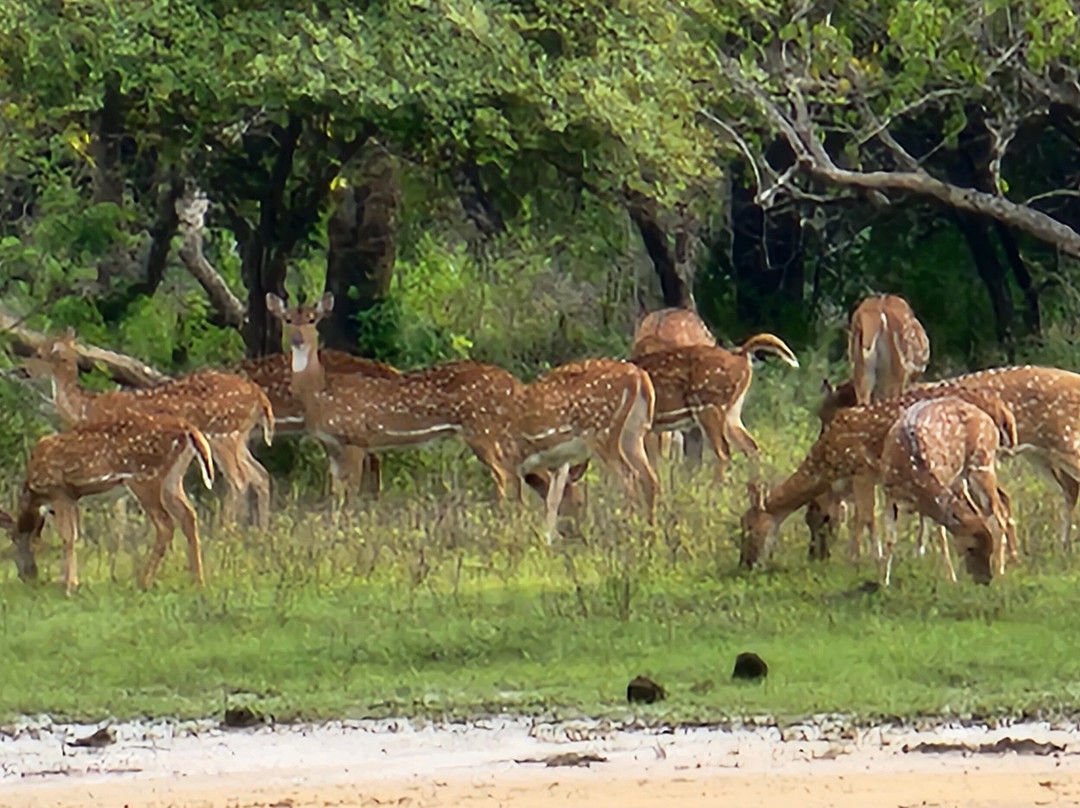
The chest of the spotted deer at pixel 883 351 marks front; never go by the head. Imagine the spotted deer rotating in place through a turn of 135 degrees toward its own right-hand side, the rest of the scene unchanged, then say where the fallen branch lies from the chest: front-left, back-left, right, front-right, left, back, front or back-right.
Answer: back-right

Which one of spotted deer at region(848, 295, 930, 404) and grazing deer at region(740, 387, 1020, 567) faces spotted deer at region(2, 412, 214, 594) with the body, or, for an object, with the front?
the grazing deer

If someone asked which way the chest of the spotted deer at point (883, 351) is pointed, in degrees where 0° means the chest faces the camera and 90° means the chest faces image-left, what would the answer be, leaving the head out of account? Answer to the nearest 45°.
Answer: approximately 180°

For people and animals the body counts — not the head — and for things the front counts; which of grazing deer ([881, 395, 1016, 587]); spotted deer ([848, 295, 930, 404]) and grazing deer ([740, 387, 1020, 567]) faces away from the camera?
the spotted deer

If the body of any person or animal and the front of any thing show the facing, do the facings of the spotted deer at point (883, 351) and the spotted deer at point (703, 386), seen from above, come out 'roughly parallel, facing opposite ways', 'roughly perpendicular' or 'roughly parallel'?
roughly perpendicular

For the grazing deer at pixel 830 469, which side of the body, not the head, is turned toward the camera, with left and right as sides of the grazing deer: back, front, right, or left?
left

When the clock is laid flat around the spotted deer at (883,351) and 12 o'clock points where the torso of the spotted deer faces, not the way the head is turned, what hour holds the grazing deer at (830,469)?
The grazing deer is roughly at 6 o'clock from the spotted deer.

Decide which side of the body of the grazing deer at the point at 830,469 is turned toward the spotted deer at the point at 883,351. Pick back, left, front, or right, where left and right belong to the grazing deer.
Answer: right

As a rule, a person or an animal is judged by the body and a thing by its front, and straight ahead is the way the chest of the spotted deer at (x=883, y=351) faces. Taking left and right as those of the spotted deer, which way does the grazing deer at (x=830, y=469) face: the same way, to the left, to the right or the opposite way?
to the left

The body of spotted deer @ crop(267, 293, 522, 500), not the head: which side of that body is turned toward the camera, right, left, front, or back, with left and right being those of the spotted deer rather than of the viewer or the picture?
left

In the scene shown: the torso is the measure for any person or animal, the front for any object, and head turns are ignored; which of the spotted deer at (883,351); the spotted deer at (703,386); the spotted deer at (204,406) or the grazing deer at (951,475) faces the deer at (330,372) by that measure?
the spotted deer at (703,386)

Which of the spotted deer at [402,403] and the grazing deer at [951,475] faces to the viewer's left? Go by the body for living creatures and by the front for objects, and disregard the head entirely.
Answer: the spotted deer

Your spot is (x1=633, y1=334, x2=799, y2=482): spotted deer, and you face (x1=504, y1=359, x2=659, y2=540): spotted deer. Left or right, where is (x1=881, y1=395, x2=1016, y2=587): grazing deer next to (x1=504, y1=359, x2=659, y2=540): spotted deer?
left

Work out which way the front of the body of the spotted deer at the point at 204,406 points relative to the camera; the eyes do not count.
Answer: to the viewer's left

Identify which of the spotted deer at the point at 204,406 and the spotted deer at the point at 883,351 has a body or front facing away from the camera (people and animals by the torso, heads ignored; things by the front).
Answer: the spotted deer at the point at 883,351

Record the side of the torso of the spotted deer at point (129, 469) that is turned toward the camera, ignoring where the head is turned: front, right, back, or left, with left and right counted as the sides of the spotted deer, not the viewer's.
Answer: left

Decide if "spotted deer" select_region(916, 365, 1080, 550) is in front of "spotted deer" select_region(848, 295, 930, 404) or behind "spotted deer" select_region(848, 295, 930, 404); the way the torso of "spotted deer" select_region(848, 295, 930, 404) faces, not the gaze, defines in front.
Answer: behind
